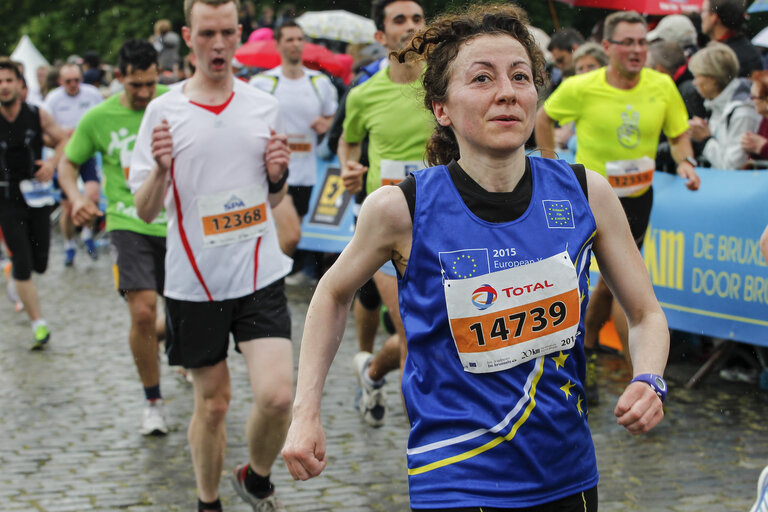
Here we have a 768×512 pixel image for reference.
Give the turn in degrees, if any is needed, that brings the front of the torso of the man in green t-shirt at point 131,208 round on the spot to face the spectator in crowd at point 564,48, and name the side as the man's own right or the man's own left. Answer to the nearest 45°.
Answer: approximately 90° to the man's own left

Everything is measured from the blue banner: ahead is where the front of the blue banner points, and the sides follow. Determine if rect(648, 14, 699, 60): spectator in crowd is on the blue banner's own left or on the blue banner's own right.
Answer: on the blue banner's own right

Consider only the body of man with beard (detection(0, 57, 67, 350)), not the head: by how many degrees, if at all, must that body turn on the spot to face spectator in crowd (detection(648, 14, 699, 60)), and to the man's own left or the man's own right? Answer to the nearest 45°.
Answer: approximately 90° to the man's own left

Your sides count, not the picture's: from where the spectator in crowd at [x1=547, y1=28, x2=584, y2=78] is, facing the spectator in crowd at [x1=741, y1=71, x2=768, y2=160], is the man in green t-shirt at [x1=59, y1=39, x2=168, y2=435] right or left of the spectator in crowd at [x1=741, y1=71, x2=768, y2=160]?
right

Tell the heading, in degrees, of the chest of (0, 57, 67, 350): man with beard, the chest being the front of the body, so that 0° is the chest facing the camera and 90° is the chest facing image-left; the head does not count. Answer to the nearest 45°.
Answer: approximately 0°

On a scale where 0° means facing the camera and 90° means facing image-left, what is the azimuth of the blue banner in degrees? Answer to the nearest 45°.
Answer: approximately 45°
